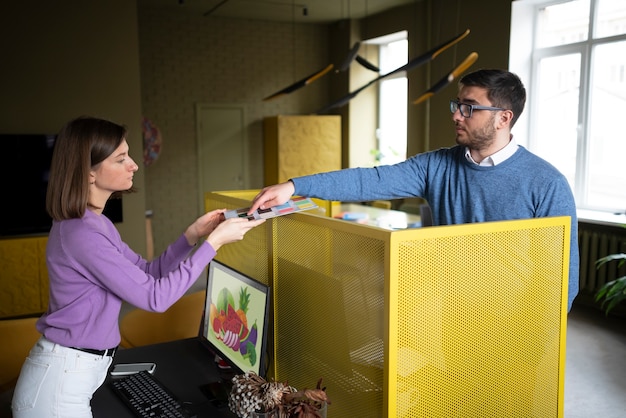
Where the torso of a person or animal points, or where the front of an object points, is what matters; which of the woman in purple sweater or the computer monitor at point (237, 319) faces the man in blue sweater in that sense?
the woman in purple sweater

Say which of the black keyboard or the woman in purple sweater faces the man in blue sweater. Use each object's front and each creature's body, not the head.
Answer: the woman in purple sweater

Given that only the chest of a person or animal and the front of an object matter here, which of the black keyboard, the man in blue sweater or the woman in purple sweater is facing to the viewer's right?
the woman in purple sweater

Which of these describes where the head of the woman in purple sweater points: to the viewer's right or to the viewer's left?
to the viewer's right

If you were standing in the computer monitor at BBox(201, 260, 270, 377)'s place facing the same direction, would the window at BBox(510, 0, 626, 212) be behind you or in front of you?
behind

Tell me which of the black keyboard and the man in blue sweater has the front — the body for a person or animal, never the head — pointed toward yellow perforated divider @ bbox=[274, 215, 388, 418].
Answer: the man in blue sweater

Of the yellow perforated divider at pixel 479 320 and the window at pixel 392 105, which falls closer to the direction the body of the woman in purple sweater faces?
the yellow perforated divider

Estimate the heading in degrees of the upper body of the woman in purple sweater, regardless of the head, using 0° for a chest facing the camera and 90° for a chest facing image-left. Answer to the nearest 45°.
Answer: approximately 270°

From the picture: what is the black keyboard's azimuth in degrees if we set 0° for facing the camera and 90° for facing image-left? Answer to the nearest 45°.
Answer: approximately 45°

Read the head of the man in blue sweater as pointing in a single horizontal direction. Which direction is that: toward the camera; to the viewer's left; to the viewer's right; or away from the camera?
to the viewer's left
